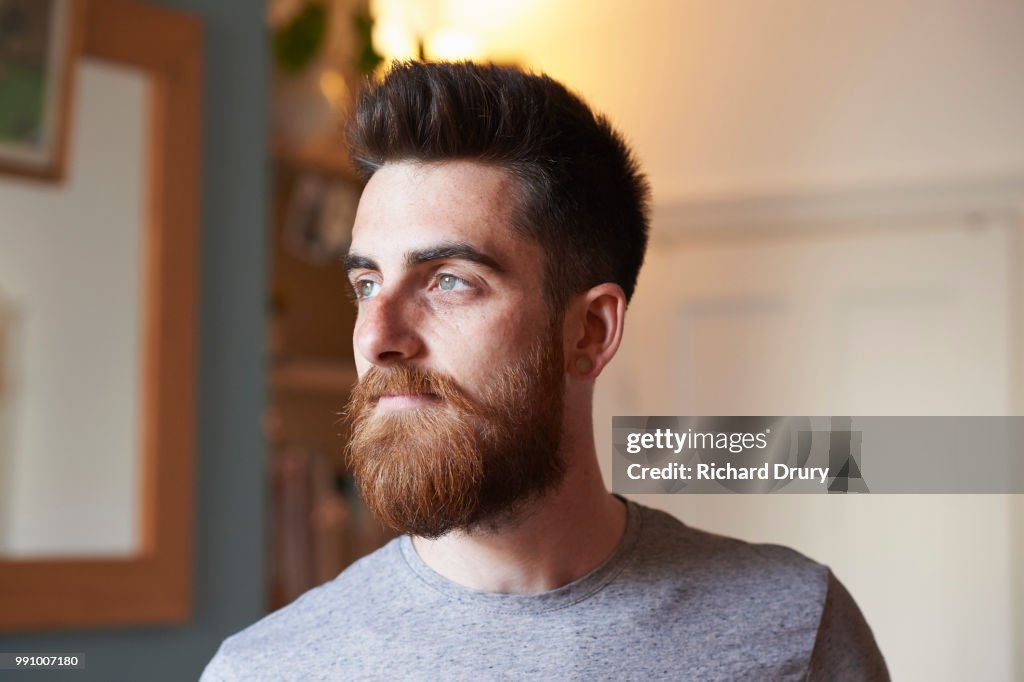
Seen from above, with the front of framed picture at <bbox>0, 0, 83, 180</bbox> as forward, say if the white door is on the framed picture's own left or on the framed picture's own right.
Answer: on the framed picture's own left

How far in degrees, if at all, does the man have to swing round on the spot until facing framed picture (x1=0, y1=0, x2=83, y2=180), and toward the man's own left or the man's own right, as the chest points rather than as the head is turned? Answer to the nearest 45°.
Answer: approximately 90° to the man's own right

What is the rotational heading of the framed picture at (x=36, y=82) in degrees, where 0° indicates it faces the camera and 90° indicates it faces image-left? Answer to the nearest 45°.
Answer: approximately 0°

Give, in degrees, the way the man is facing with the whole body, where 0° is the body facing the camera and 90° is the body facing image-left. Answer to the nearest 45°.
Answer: approximately 45°

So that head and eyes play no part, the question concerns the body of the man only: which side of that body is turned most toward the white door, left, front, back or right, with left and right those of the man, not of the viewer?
back
